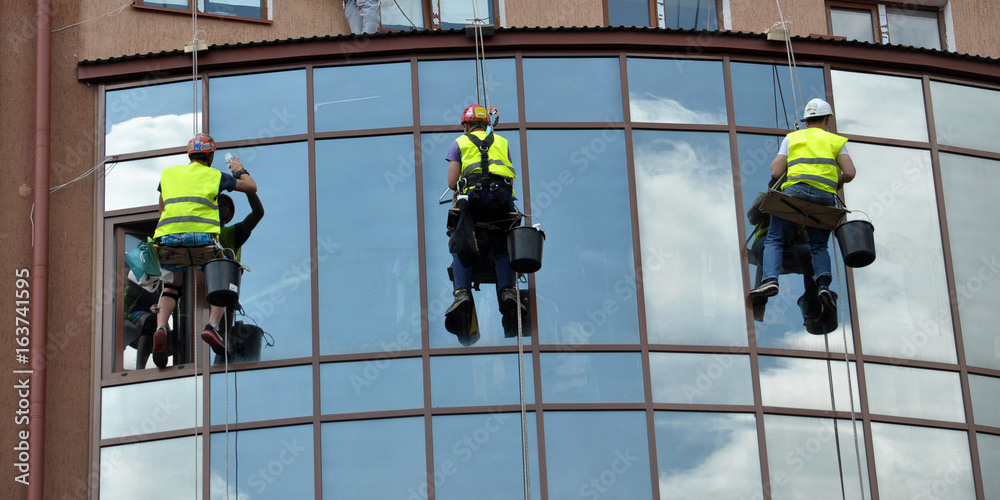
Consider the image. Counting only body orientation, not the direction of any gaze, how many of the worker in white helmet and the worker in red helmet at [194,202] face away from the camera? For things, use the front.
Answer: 2

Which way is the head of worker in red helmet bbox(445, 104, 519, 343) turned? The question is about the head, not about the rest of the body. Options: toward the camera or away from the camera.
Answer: away from the camera

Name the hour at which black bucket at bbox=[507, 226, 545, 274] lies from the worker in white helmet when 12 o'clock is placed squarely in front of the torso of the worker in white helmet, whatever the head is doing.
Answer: The black bucket is roughly at 8 o'clock from the worker in white helmet.

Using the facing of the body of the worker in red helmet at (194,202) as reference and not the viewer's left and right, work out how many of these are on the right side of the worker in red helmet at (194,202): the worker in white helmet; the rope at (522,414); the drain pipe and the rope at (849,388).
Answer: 3

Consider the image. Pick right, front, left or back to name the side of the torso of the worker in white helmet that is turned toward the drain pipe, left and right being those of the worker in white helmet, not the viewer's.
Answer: left

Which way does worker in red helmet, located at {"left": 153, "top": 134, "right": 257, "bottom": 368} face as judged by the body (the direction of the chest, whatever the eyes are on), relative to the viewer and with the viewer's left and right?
facing away from the viewer

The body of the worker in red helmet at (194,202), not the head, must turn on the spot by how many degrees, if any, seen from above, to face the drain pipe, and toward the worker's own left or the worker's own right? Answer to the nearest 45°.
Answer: approximately 45° to the worker's own left

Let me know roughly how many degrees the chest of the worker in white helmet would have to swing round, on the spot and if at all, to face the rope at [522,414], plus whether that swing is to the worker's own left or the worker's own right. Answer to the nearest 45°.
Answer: approximately 90° to the worker's own left

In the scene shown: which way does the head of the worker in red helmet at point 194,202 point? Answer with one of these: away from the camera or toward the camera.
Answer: away from the camera

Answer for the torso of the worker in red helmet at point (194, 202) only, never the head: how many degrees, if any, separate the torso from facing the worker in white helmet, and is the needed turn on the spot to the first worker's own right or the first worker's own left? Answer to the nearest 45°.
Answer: approximately 90° to the first worker's own right

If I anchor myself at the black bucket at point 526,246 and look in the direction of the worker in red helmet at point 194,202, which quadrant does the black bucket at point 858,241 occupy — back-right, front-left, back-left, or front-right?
back-right

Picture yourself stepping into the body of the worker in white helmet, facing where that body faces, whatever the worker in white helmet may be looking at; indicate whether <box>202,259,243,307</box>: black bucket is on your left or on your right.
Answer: on your left

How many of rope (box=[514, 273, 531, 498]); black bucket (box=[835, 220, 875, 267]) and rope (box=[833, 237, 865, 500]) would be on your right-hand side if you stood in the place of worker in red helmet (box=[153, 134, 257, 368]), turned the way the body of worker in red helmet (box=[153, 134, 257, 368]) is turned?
3

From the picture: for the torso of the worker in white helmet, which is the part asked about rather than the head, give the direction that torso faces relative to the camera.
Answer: away from the camera
